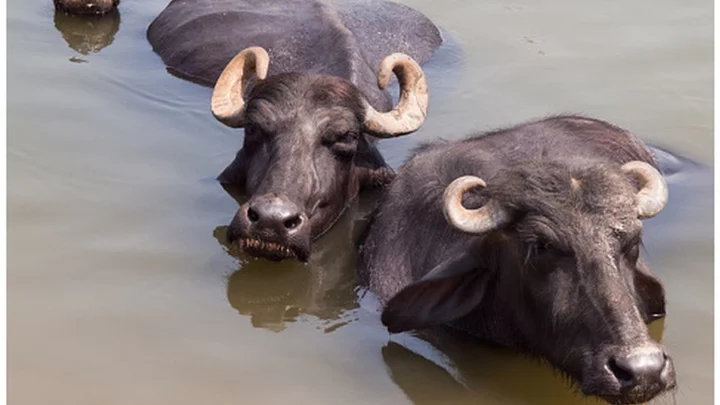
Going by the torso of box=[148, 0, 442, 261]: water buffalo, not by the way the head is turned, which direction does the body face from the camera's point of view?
toward the camera

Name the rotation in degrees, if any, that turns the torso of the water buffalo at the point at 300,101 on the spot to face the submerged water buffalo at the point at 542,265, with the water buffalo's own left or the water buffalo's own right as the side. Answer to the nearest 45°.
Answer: approximately 45° to the water buffalo's own left

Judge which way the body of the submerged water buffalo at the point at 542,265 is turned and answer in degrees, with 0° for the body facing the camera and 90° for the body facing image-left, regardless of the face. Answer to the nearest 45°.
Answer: approximately 315°

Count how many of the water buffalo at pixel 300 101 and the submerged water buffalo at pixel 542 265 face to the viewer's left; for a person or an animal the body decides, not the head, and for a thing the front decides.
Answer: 0

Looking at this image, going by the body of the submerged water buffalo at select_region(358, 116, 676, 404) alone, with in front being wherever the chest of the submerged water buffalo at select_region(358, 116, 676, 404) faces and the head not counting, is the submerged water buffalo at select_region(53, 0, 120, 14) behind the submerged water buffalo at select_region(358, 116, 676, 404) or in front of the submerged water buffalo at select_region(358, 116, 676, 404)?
behind

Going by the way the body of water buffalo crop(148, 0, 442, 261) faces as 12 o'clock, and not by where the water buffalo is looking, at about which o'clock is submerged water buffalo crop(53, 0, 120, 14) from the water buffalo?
The submerged water buffalo is roughly at 5 o'clock from the water buffalo.
